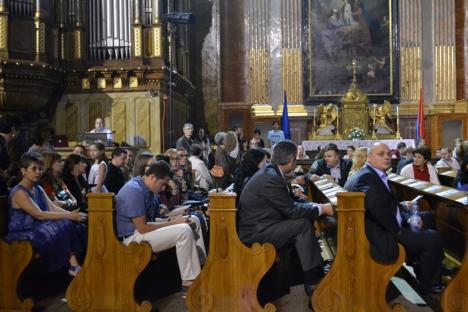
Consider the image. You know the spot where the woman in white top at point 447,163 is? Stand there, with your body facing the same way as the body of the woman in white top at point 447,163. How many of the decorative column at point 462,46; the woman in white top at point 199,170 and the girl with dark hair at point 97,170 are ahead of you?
2

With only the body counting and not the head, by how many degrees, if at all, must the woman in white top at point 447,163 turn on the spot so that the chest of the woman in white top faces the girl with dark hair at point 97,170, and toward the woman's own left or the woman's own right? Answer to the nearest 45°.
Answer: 0° — they already face them

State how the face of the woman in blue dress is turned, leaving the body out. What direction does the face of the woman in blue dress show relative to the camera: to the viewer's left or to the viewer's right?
to the viewer's right

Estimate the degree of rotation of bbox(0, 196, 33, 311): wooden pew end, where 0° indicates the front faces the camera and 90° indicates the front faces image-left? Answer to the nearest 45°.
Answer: approximately 270°
